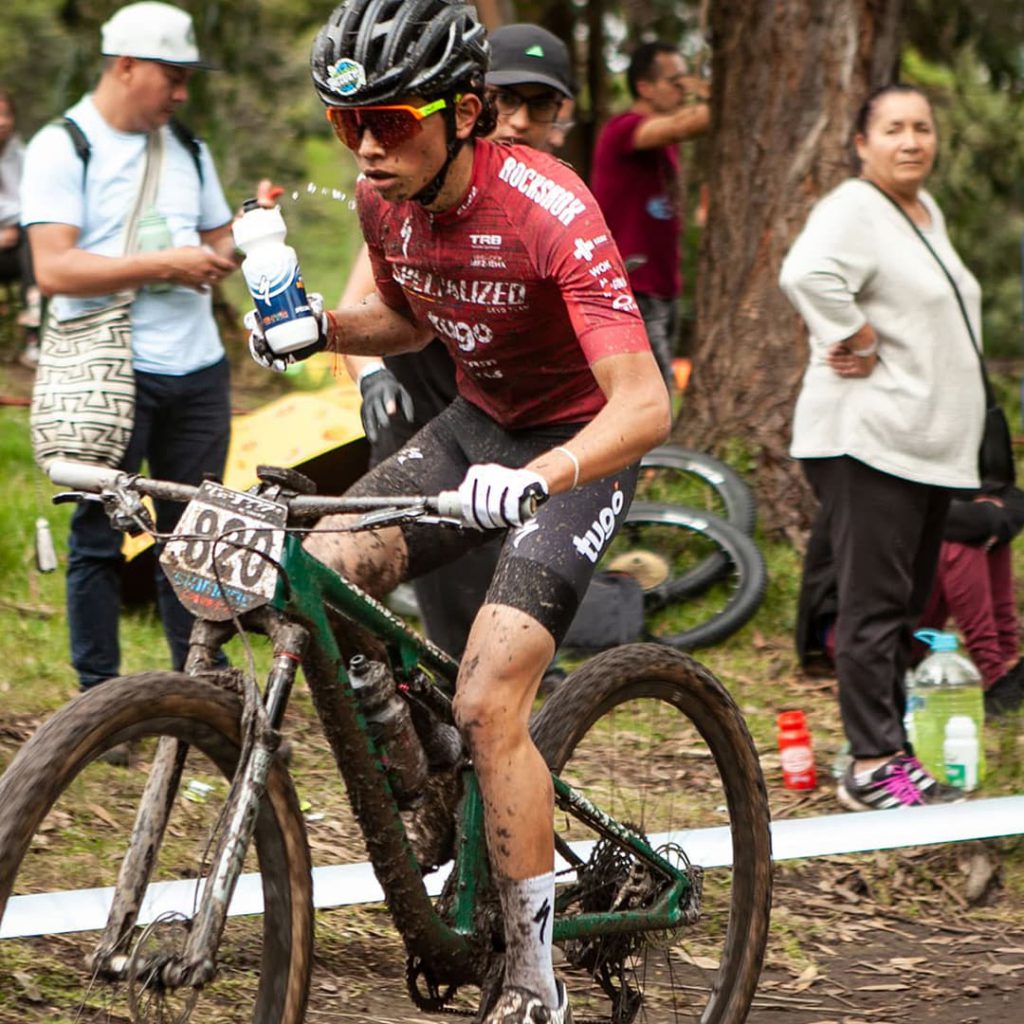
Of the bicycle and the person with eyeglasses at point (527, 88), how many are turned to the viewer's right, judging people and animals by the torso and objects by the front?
0

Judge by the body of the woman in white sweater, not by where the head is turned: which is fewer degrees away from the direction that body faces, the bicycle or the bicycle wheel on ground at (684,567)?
the bicycle

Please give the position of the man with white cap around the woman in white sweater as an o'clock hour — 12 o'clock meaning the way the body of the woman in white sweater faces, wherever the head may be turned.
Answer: The man with white cap is roughly at 4 o'clock from the woman in white sweater.

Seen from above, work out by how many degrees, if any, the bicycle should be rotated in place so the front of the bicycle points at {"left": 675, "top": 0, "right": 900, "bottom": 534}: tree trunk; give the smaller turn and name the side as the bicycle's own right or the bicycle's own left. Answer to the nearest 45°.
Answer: approximately 135° to the bicycle's own right

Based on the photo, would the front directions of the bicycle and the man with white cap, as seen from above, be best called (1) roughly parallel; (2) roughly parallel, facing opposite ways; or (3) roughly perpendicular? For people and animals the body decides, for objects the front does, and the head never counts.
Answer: roughly perpendicular

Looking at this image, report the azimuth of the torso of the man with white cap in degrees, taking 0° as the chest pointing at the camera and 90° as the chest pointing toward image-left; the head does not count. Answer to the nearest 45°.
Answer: approximately 315°

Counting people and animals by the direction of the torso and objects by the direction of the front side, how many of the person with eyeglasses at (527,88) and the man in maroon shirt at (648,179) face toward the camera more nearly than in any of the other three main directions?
1

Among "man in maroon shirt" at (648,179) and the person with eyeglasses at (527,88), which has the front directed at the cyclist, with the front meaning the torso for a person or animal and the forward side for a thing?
the person with eyeglasses

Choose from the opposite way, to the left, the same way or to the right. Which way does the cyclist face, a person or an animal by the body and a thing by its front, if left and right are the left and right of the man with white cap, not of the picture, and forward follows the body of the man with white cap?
to the right

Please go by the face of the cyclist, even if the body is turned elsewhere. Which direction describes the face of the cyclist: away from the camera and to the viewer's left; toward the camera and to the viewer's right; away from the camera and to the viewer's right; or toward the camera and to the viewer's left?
toward the camera and to the viewer's left

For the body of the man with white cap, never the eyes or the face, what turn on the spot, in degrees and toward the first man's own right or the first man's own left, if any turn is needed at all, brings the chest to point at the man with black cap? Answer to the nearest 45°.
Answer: approximately 45° to the first man's own left

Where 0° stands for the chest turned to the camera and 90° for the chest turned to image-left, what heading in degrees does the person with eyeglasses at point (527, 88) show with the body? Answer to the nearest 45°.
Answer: approximately 0°

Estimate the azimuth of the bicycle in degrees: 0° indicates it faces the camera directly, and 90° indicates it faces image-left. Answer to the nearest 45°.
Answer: approximately 45°
